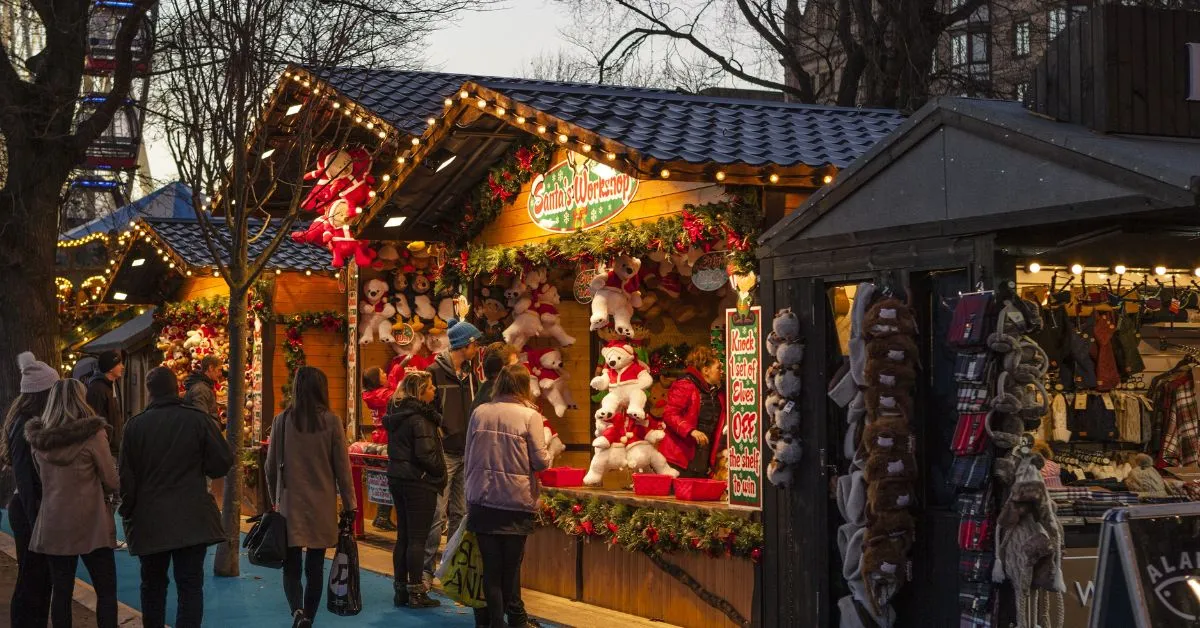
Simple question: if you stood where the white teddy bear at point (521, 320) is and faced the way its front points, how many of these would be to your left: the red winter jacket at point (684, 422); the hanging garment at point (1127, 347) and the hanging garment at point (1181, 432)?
3

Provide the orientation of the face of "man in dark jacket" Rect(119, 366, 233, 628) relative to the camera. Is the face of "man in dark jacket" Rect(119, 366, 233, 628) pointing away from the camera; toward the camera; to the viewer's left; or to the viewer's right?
away from the camera

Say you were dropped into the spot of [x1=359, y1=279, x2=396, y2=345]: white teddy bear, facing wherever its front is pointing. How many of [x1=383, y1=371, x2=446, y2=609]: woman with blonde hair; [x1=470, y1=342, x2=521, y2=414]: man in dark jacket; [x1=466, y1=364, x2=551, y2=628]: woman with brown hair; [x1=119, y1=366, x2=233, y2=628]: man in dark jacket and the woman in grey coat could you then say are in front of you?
5

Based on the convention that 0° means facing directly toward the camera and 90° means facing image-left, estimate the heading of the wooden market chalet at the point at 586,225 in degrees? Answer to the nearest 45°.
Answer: approximately 45°

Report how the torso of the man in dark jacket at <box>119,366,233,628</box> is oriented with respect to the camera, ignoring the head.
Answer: away from the camera

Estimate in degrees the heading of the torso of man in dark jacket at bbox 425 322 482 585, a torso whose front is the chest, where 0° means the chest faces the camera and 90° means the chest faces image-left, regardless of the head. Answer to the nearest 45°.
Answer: approximately 315°

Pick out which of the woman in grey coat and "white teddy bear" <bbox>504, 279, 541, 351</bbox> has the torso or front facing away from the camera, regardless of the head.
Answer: the woman in grey coat

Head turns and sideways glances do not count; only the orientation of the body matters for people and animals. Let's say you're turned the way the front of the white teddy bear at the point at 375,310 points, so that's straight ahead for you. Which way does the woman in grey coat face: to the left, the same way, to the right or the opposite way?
the opposite way

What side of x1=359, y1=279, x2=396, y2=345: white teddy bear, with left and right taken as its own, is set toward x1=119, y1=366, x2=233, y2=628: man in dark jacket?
front

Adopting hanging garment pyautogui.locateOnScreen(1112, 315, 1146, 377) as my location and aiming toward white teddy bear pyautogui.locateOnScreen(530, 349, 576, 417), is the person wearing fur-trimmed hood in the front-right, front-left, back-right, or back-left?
front-left

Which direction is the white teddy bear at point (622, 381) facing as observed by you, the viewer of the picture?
facing the viewer and to the left of the viewer

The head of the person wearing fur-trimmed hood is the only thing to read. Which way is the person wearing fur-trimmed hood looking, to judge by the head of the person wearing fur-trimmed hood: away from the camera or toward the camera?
away from the camera

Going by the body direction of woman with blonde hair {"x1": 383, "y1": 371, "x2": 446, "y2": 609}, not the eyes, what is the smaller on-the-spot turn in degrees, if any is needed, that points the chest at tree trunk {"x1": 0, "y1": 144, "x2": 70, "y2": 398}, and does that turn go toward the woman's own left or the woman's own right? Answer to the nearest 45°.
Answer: approximately 135° to the woman's own left

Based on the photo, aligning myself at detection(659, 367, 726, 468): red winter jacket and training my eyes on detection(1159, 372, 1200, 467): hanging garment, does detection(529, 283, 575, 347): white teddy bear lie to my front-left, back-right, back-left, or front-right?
back-left

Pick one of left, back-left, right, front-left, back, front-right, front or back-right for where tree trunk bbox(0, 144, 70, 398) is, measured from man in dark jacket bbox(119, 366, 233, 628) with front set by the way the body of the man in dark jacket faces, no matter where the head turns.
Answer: front

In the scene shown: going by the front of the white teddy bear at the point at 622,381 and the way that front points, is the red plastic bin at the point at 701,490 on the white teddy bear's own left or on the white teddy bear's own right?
on the white teddy bear's own left

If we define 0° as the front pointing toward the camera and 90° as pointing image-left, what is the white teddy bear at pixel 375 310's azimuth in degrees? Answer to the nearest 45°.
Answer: approximately 0°

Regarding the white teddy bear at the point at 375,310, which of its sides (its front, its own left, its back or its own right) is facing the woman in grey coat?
front
